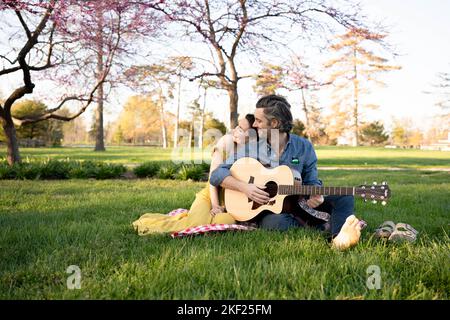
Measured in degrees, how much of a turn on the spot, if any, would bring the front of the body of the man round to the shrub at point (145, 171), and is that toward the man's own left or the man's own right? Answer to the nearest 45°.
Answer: approximately 135° to the man's own right

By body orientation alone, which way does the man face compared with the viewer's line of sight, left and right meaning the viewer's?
facing the viewer

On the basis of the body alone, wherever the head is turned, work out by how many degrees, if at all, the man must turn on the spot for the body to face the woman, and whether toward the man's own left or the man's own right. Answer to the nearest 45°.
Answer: approximately 90° to the man's own right

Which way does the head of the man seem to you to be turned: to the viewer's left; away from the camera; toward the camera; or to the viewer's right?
to the viewer's left
